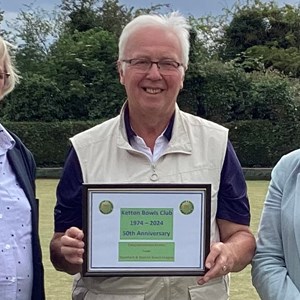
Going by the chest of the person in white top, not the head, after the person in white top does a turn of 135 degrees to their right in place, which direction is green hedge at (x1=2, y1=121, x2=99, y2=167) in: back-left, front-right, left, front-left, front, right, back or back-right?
front-right

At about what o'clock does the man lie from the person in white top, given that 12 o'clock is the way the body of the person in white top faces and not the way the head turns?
The man is roughly at 9 o'clock from the person in white top.

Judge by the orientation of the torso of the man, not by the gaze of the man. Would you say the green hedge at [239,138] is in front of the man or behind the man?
behind

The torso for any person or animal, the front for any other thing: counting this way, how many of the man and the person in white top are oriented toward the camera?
2

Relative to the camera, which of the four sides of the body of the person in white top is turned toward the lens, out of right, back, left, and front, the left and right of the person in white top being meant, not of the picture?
front

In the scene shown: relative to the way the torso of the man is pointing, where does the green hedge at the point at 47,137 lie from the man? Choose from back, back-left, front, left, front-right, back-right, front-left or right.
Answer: back

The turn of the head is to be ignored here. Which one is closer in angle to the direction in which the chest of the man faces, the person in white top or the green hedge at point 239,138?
the person in white top

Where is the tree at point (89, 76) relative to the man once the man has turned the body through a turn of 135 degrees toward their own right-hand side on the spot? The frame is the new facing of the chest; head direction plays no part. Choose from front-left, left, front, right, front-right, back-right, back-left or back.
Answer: front-right

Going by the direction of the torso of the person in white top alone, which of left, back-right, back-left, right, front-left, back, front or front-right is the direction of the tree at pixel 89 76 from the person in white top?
back
